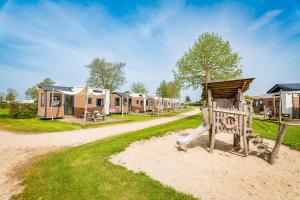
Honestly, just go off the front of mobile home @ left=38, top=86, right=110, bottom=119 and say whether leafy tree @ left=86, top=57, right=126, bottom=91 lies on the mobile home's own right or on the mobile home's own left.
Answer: on the mobile home's own left

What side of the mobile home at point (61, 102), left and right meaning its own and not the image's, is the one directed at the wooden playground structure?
front

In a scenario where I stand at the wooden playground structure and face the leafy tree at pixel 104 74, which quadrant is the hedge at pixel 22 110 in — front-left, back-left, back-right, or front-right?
front-left

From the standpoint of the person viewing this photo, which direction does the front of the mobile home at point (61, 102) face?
facing the viewer and to the right of the viewer

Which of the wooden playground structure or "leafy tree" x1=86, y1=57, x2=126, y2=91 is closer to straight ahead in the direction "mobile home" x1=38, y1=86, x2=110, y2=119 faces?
the wooden playground structure

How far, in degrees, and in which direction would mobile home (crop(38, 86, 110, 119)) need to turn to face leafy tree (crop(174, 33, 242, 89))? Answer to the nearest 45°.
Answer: approximately 45° to its left

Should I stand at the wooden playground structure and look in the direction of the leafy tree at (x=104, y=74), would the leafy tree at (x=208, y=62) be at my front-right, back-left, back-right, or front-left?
front-right

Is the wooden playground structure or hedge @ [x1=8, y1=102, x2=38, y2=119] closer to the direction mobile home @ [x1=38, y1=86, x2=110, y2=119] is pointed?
the wooden playground structure
